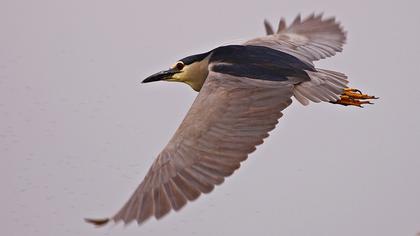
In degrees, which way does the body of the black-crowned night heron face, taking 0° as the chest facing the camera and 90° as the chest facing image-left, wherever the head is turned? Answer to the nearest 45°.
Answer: approximately 90°
